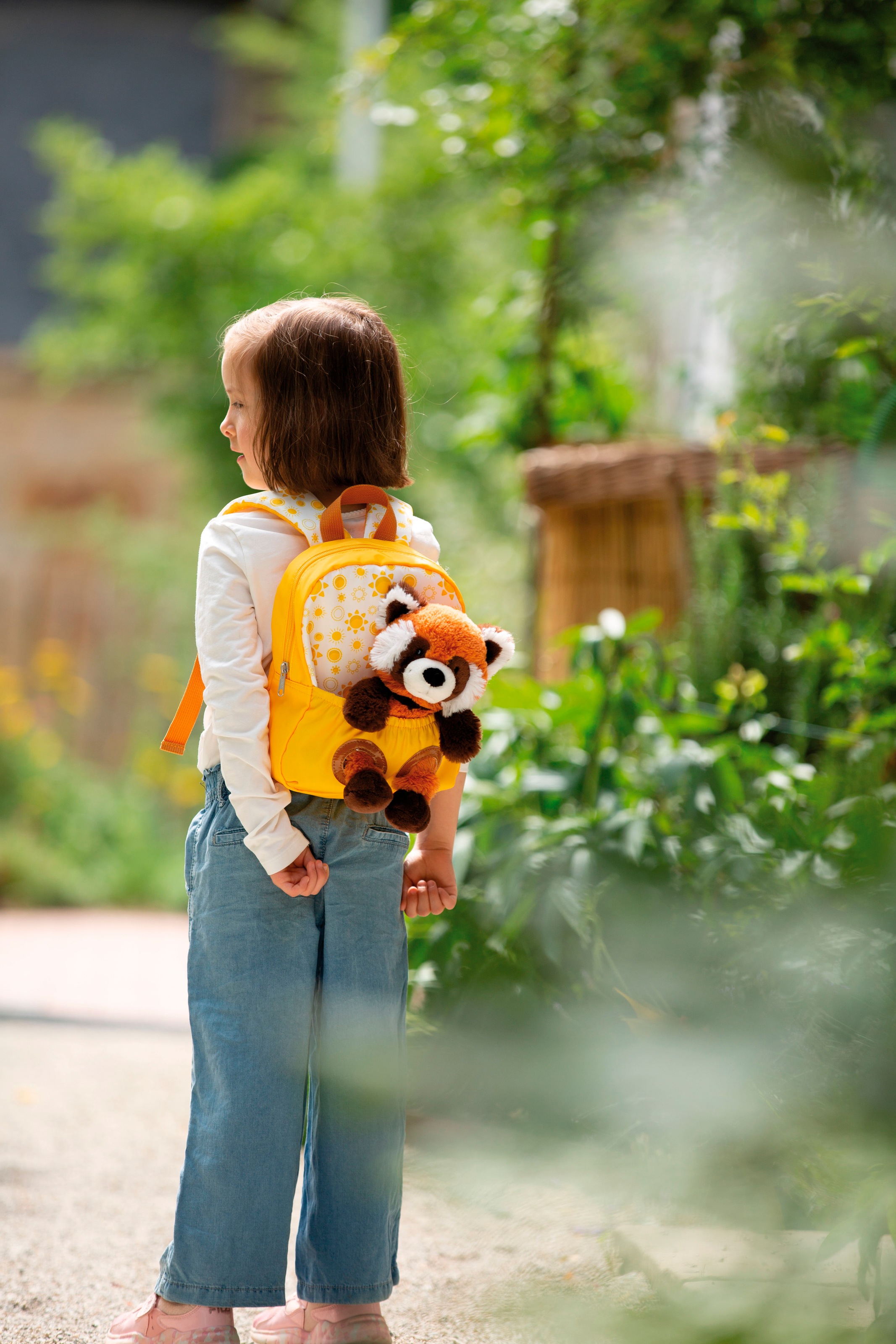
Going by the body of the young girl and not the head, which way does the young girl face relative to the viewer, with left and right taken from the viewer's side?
facing away from the viewer and to the left of the viewer

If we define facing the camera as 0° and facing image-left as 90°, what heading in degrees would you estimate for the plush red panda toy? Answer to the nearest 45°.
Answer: approximately 0°

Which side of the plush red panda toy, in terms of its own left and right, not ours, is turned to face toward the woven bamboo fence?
back

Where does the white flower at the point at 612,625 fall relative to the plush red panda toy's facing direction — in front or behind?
behind

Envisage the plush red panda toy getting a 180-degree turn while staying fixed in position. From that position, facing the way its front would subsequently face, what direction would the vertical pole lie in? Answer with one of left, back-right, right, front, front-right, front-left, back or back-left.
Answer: front
